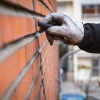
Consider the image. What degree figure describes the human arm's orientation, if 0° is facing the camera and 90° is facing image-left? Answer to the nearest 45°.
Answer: approximately 90°
